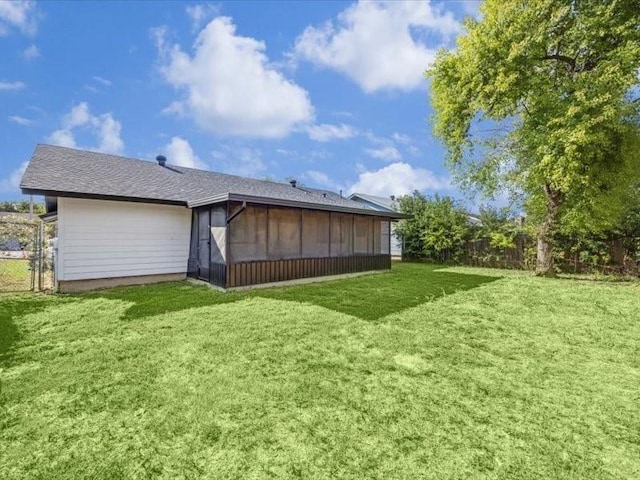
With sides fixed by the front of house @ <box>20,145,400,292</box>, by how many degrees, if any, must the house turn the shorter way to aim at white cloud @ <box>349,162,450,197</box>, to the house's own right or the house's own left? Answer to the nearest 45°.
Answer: approximately 90° to the house's own right

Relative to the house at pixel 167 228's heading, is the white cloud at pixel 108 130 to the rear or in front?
in front

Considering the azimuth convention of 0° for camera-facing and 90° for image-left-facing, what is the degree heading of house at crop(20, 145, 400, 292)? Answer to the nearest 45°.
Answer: approximately 135°

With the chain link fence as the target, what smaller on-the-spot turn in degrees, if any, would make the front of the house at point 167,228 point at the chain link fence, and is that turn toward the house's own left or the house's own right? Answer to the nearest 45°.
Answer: approximately 45° to the house's own left

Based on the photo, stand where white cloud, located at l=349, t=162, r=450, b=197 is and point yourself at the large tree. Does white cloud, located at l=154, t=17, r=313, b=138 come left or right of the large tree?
right

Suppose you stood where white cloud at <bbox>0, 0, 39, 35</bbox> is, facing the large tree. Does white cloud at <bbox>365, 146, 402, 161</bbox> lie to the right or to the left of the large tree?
left

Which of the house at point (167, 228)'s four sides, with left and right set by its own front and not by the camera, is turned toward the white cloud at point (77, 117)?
front
